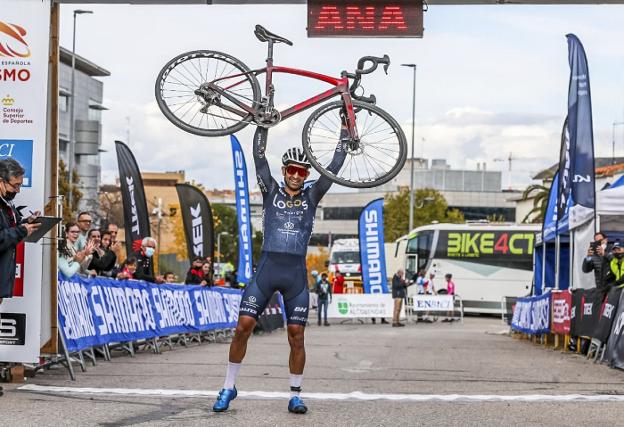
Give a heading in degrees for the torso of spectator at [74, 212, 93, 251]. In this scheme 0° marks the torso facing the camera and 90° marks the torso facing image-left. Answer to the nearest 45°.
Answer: approximately 315°

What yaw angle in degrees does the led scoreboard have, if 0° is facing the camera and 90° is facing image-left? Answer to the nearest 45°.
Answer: approximately 0°

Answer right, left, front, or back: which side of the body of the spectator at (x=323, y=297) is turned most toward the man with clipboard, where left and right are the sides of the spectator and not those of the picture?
front

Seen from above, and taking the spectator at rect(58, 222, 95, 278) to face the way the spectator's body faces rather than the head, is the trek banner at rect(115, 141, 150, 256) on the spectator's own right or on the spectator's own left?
on the spectator's own left

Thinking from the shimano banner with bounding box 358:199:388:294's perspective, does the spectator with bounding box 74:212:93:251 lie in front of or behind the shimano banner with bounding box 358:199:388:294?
in front

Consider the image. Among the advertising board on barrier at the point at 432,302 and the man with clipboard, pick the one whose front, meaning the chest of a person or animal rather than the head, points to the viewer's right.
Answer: the man with clipboard

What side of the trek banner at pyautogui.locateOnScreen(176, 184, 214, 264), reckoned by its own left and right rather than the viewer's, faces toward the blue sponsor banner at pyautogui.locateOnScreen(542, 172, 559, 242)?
left

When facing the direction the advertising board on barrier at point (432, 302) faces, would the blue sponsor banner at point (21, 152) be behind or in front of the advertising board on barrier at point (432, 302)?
in front

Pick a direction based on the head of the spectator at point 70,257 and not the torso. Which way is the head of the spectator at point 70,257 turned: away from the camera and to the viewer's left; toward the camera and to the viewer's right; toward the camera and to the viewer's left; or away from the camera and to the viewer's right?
toward the camera and to the viewer's right
